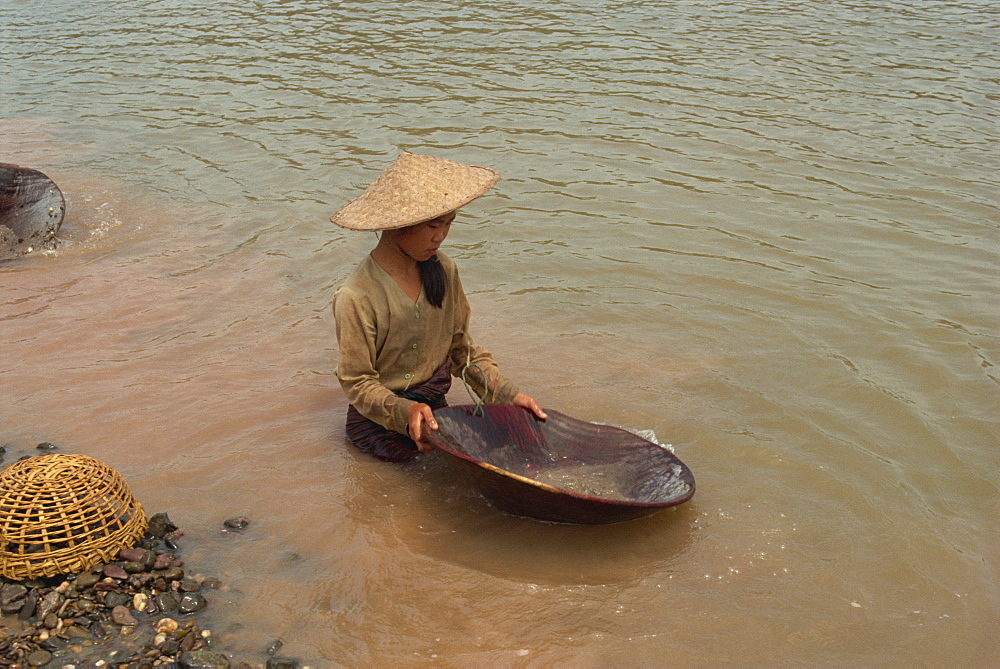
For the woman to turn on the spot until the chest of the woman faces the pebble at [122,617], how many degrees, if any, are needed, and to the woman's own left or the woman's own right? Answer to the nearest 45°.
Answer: approximately 90° to the woman's own right

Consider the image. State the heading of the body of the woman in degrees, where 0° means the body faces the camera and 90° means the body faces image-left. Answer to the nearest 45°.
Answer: approximately 315°

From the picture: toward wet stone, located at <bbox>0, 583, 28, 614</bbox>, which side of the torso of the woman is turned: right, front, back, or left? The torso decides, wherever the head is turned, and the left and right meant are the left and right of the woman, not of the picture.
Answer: right

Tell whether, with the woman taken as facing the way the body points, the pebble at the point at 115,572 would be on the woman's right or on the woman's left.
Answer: on the woman's right

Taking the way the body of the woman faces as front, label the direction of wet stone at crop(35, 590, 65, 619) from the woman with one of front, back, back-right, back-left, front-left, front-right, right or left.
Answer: right

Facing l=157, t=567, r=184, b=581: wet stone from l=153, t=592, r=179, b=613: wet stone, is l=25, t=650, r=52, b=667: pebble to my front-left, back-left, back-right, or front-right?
back-left

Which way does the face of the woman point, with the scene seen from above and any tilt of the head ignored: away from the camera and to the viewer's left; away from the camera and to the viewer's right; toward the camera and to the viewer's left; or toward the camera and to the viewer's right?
toward the camera and to the viewer's right

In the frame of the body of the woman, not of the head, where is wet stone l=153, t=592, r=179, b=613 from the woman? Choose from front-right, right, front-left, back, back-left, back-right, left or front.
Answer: right

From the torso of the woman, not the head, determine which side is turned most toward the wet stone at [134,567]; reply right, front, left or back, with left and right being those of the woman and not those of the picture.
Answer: right

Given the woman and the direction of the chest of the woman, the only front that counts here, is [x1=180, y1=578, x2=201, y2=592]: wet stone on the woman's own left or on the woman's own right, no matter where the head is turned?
on the woman's own right

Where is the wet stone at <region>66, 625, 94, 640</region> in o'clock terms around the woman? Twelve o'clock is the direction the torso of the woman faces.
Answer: The wet stone is roughly at 3 o'clock from the woman.
